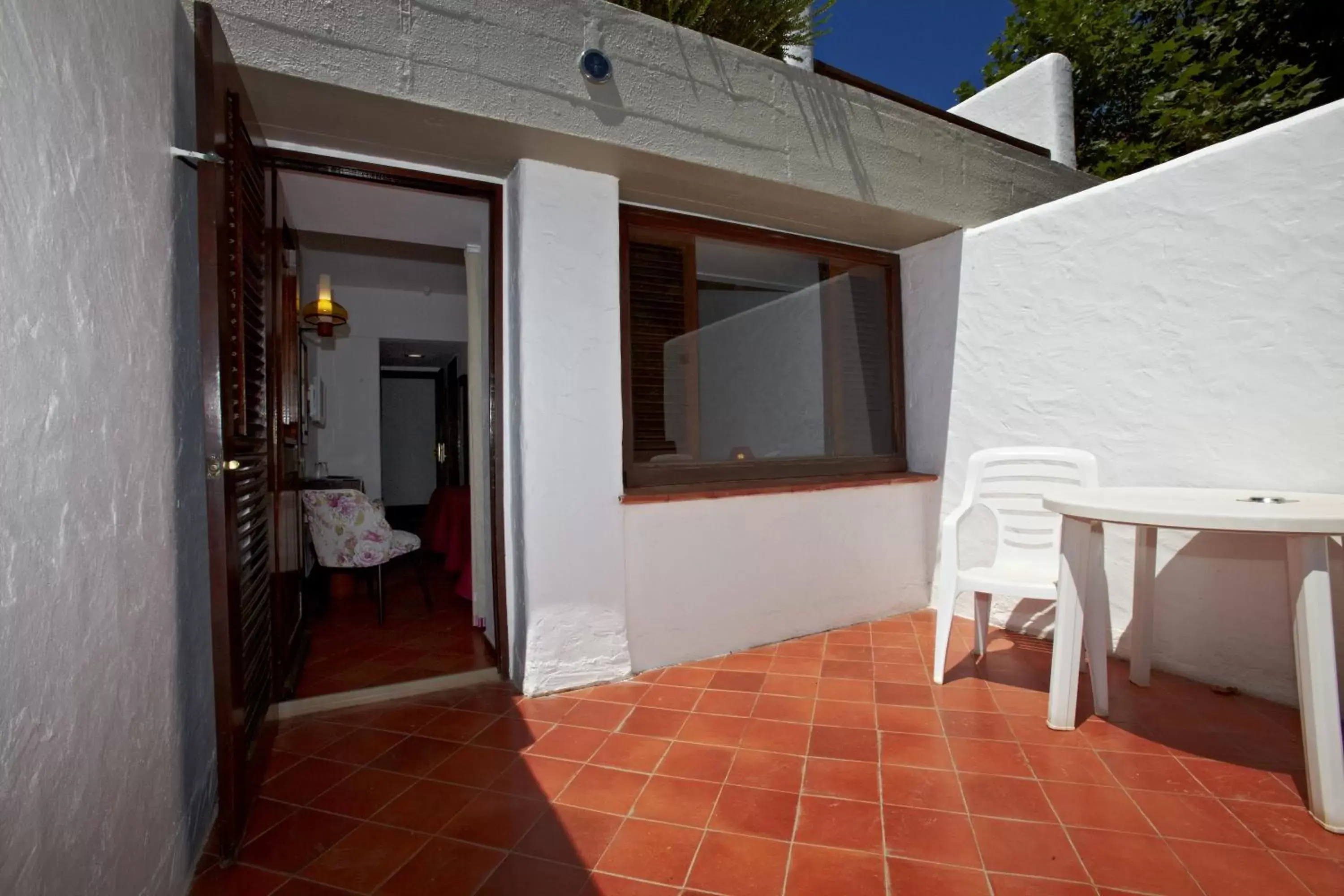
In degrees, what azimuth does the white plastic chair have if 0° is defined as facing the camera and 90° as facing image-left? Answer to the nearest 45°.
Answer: approximately 0°

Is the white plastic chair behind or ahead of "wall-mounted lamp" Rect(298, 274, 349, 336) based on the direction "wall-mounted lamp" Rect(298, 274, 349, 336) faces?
ahead

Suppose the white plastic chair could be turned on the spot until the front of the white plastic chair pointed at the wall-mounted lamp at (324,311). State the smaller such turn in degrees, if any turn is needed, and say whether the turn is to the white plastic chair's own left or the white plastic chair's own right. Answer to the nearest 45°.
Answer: approximately 90° to the white plastic chair's own right
